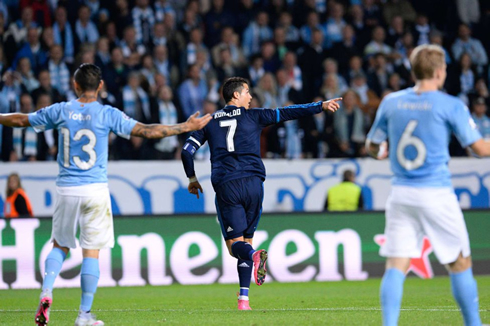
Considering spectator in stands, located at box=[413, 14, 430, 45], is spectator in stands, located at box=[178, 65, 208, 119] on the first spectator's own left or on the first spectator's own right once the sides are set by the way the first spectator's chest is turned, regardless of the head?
on the first spectator's own right

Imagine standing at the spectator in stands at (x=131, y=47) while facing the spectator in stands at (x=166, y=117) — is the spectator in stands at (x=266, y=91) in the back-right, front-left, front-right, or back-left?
front-left

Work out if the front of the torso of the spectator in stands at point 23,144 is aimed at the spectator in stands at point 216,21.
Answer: no

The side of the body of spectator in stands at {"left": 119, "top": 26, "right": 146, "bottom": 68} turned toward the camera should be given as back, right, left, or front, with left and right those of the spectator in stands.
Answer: front

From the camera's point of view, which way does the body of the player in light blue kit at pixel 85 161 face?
away from the camera

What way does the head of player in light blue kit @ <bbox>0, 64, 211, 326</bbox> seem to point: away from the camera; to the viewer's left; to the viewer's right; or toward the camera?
away from the camera

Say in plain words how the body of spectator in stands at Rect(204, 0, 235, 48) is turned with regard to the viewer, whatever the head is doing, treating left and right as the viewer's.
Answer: facing the viewer

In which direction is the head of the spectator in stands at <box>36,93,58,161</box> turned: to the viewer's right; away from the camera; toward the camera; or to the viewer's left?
toward the camera

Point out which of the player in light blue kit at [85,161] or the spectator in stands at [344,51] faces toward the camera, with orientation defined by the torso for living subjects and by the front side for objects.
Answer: the spectator in stands

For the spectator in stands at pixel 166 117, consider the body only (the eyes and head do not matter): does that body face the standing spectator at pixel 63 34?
no

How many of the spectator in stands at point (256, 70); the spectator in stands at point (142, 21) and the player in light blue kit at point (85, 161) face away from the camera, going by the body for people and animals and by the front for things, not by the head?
1

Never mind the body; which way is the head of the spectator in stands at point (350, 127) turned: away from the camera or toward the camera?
toward the camera

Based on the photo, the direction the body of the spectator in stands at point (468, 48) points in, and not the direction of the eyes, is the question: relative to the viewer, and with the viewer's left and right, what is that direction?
facing the viewer

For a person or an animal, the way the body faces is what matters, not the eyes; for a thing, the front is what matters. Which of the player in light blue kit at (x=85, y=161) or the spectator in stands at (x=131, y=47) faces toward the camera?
the spectator in stands

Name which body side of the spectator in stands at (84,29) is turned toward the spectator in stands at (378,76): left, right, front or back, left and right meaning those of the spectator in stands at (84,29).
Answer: left

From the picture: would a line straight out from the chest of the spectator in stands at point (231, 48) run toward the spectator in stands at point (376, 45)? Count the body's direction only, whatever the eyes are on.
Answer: no

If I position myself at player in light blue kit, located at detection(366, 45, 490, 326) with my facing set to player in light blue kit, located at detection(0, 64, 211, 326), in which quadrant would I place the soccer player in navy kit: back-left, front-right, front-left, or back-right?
front-right

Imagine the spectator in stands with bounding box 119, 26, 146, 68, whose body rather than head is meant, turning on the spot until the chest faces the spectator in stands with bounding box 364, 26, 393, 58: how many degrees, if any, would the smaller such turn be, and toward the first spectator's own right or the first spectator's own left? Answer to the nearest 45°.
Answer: approximately 90° to the first spectator's own left

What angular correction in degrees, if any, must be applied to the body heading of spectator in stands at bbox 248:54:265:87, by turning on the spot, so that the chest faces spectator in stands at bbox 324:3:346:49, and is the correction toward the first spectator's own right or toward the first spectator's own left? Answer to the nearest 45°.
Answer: approximately 135° to the first spectator's own left
